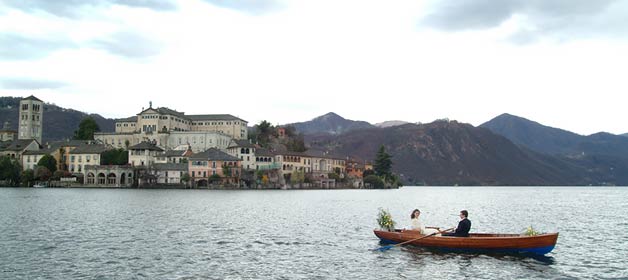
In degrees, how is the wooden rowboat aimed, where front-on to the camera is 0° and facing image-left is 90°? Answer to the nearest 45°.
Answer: approximately 270°
